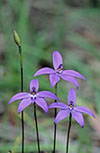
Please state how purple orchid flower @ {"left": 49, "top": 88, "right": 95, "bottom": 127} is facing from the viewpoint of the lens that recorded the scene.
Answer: facing the viewer
